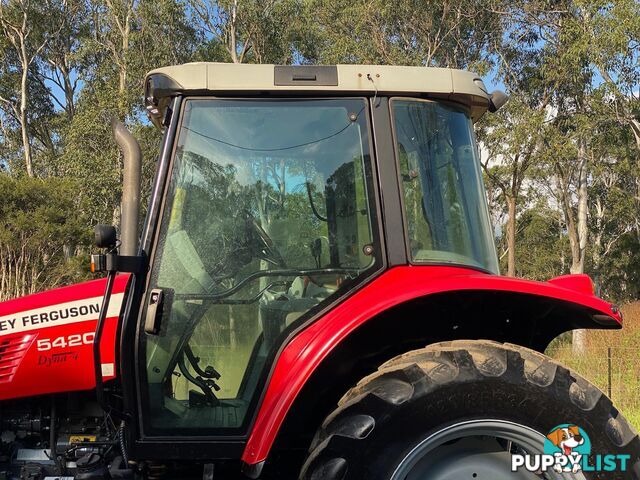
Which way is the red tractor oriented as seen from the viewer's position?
to the viewer's left

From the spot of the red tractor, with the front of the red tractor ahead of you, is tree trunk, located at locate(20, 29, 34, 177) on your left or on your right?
on your right
